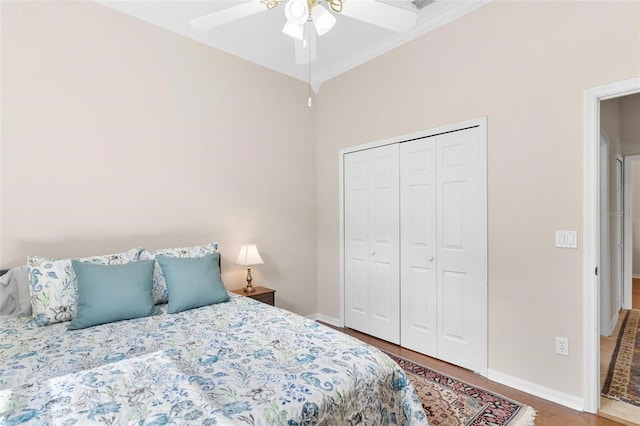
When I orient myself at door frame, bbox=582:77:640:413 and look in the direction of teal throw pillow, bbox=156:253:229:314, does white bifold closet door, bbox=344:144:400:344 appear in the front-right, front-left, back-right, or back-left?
front-right

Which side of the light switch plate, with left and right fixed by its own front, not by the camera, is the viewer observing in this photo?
front

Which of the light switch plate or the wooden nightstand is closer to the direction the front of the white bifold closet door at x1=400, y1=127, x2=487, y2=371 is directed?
the wooden nightstand

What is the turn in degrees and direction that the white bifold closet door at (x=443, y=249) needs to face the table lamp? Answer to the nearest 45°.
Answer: approximately 45° to its right

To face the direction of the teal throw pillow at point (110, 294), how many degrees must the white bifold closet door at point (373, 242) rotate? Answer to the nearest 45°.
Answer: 0° — it already faces it

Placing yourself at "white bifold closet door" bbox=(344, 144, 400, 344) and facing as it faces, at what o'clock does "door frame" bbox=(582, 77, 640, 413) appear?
The door frame is roughly at 9 o'clock from the white bifold closet door.

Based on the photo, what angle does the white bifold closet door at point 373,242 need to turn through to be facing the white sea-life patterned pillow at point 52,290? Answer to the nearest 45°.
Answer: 0° — it already faces it

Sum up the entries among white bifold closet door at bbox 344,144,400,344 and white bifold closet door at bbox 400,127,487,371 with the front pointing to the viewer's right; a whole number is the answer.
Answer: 0

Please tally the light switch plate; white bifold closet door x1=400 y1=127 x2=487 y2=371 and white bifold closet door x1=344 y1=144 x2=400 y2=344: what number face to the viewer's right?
0

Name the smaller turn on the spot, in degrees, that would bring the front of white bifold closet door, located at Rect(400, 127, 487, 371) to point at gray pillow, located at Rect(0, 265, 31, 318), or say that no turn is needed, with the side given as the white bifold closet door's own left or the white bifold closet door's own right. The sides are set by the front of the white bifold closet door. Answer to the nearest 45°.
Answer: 0° — it already faces it

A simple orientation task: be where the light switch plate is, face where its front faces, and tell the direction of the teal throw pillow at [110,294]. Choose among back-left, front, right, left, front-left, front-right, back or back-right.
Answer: front-right

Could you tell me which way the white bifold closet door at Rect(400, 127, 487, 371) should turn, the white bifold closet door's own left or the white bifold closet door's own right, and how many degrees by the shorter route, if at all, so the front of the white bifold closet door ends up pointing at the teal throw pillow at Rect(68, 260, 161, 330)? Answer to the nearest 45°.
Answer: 0° — it already faces it

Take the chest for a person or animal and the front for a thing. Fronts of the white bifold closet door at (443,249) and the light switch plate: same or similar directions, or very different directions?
same or similar directions

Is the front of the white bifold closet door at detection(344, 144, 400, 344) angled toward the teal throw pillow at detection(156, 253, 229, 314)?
yes

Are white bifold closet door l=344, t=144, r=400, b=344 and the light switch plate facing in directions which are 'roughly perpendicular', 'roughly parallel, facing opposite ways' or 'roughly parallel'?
roughly parallel

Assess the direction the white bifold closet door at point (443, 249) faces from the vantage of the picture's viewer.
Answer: facing the viewer and to the left of the viewer
